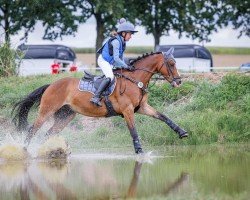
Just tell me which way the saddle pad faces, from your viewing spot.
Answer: facing to the right of the viewer

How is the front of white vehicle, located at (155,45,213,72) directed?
to the viewer's right

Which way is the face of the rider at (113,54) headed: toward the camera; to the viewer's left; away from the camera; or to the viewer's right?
to the viewer's right

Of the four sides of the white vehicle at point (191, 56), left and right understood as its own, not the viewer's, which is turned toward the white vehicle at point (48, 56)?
back

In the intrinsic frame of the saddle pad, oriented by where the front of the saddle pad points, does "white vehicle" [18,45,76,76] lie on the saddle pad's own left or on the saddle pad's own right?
on the saddle pad's own left

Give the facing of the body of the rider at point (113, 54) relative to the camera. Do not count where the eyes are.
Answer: to the viewer's right
